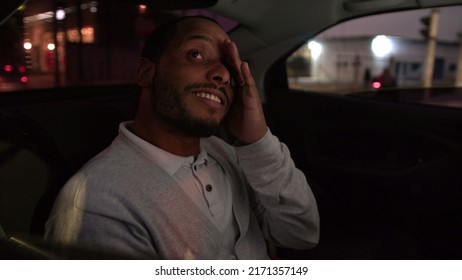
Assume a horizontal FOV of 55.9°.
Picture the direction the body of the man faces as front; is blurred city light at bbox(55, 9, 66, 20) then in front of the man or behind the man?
behind

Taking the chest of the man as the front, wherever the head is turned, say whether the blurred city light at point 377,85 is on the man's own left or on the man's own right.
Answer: on the man's own left

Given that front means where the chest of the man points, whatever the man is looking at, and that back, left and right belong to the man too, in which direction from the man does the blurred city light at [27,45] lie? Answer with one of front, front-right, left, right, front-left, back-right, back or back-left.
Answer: back

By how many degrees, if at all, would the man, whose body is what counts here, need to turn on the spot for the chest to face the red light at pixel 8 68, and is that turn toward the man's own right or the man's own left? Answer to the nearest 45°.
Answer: approximately 180°

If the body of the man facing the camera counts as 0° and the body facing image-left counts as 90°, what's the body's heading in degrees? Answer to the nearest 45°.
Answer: approximately 315°
